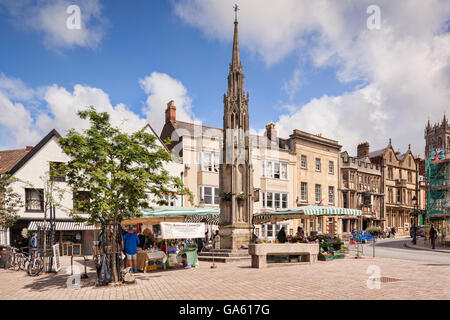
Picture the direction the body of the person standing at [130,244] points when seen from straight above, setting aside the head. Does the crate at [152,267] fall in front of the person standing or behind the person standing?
in front
